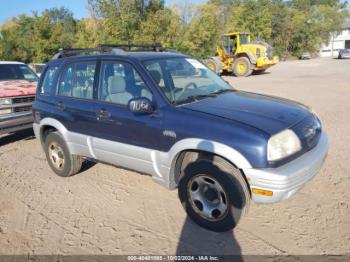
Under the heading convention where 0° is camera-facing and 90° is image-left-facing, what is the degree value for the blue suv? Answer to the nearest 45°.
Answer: approximately 315°
